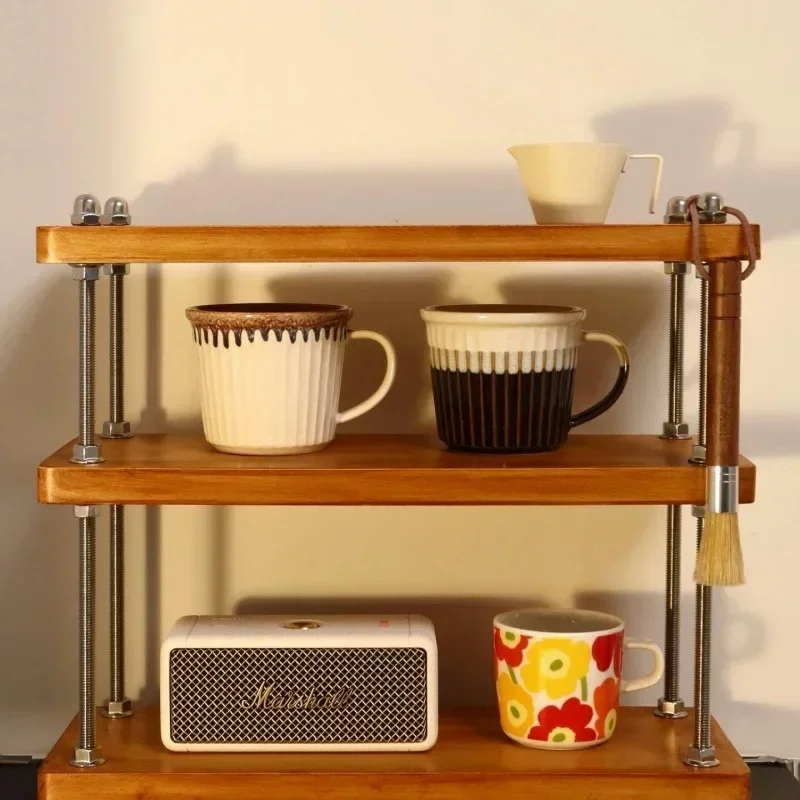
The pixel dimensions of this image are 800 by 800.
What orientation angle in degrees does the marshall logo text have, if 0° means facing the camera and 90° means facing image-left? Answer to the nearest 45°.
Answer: approximately 0°

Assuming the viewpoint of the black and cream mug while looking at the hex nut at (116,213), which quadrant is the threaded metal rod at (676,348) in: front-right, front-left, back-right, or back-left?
back-right
